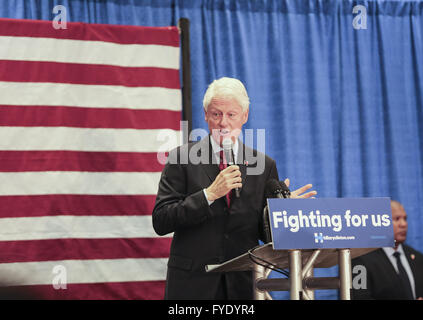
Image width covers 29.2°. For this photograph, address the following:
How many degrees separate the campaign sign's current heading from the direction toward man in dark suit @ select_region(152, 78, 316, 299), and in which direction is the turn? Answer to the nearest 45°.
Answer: approximately 135° to its right

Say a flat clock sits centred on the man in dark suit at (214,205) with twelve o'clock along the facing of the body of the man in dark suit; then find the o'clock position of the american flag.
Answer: The american flag is roughly at 5 o'clock from the man in dark suit.

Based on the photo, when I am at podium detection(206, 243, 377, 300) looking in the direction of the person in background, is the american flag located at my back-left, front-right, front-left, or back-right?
front-left

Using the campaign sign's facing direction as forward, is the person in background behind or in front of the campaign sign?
behind

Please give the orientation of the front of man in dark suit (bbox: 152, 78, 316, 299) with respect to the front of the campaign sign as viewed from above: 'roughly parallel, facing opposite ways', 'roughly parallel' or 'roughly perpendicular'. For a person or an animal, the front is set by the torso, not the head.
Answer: roughly parallel

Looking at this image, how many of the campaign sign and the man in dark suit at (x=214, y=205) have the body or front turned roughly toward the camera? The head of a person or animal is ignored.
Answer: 2

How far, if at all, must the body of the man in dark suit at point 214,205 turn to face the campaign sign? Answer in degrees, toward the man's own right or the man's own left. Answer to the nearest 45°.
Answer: approximately 45° to the man's own left

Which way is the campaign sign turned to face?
toward the camera
